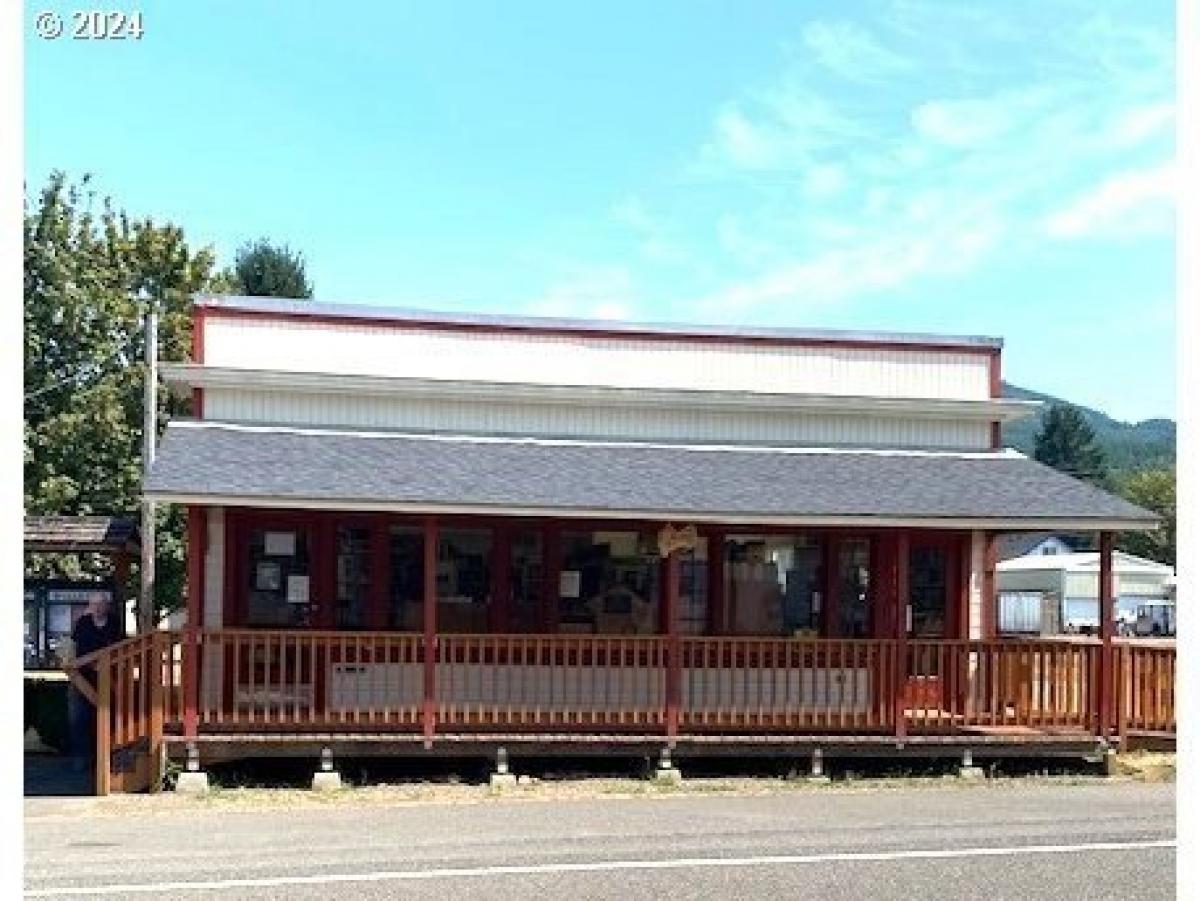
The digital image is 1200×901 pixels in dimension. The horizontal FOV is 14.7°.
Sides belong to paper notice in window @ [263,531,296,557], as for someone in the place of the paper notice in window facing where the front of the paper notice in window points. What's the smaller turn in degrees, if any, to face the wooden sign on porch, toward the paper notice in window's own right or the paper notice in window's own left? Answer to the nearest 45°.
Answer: approximately 45° to the paper notice in window's own left

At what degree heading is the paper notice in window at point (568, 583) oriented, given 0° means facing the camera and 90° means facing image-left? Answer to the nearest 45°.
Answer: approximately 0°

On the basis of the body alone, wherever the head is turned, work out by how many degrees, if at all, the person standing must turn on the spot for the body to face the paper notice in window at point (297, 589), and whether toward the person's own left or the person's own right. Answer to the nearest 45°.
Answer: approximately 90° to the person's own left

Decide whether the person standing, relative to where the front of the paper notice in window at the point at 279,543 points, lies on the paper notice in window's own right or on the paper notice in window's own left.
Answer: on the paper notice in window's own right

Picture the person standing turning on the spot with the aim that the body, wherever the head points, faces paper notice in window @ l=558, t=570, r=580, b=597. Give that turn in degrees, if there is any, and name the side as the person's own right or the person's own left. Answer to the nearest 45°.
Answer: approximately 90° to the person's own left

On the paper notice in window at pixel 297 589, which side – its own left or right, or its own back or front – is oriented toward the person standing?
right
